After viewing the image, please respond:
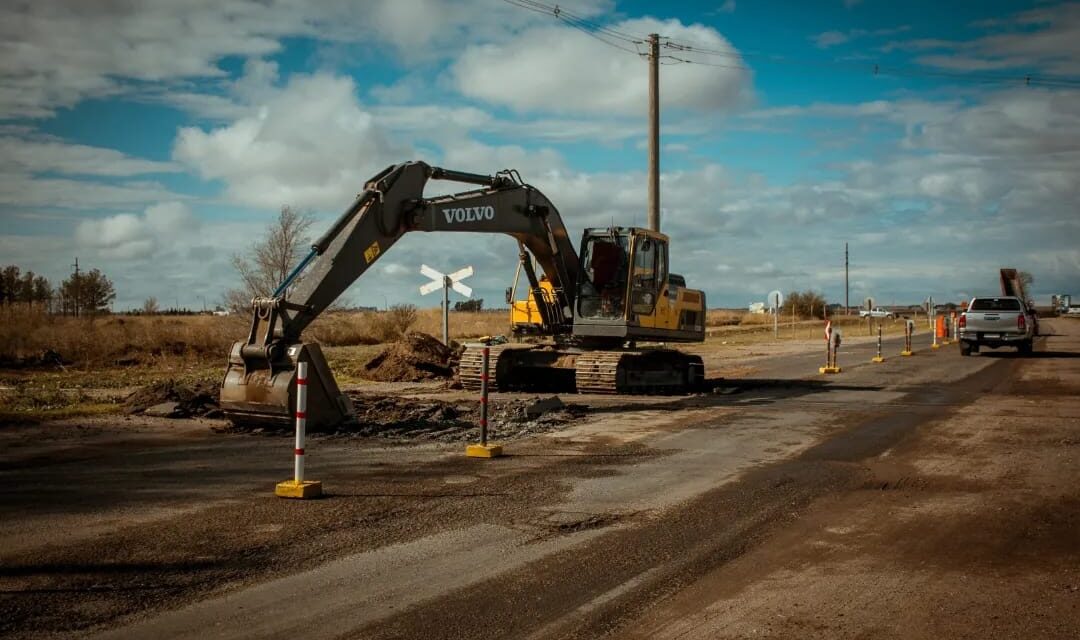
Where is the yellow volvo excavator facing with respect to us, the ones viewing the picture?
facing the viewer and to the left of the viewer

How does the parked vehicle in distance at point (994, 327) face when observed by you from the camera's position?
facing away from the viewer

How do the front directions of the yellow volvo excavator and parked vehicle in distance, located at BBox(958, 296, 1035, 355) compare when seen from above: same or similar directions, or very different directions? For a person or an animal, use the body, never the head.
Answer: very different directions

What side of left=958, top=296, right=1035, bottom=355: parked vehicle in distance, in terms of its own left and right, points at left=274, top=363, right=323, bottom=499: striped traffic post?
back

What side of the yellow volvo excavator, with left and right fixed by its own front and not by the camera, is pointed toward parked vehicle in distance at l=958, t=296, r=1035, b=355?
back

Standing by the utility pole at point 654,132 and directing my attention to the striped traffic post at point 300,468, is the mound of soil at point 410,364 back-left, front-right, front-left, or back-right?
front-right

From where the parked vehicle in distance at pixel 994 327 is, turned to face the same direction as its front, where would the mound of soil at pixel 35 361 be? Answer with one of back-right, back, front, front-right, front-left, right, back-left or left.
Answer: back-left

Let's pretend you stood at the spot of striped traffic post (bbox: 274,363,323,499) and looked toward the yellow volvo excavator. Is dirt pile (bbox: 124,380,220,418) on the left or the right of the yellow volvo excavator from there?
left

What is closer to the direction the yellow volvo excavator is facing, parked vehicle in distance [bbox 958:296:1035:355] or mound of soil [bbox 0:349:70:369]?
the mound of soil

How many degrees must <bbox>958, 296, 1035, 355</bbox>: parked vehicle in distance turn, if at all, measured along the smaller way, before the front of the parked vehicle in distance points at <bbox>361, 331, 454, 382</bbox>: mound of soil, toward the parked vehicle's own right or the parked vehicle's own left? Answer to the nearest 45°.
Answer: approximately 135° to the parked vehicle's own left

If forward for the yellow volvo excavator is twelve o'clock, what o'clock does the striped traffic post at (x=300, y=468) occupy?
The striped traffic post is roughly at 11 o'clock from the yellow volvo excavator.

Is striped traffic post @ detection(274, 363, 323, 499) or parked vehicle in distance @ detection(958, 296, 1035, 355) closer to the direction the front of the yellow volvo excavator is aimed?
the striped traffic post

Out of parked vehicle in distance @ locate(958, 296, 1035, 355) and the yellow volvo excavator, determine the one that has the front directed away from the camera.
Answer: the parked vehicle in distance

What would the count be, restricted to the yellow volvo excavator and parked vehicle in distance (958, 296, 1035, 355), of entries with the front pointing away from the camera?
1
